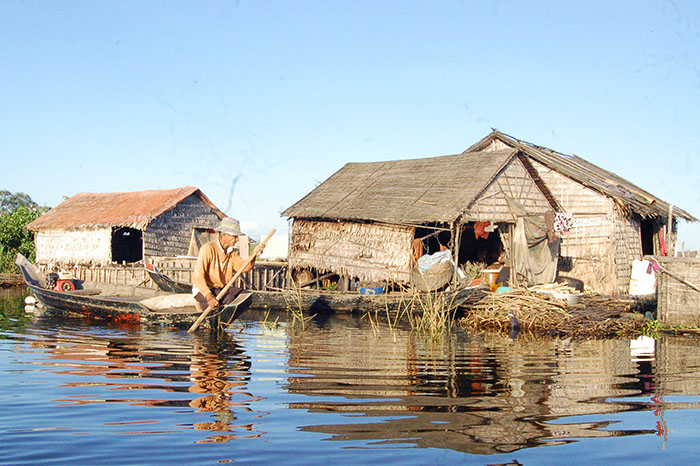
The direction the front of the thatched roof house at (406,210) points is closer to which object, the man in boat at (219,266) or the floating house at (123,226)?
the man in boat

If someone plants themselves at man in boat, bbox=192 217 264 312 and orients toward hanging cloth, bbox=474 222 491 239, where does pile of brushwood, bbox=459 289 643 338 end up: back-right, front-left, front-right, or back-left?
front-right

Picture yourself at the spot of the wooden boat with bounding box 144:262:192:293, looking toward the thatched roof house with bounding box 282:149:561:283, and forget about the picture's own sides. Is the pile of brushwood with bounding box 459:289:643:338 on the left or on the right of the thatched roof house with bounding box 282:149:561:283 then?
right

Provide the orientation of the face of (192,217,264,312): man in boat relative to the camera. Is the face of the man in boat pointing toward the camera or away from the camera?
toward the camera

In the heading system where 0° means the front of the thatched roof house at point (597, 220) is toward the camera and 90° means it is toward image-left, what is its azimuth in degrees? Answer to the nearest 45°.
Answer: approximately 315°

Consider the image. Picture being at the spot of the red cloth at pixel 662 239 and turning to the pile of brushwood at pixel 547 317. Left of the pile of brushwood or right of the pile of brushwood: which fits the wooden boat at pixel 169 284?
right

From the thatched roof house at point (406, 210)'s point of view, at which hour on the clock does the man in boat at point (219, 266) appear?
The man in boat is roughly at 2 o'clock from the thatched roof house.

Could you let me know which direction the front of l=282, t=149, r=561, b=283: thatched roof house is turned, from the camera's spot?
facing the viewer and to the right of the viewer

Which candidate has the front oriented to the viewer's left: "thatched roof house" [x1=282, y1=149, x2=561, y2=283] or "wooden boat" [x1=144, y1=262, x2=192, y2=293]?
the wooden boat

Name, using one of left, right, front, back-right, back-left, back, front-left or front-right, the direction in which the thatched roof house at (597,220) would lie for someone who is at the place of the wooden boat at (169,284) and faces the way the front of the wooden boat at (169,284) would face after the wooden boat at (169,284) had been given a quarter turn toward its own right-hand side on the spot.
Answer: right

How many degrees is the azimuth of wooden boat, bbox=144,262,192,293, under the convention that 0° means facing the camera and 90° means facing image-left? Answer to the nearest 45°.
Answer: approximately 90°

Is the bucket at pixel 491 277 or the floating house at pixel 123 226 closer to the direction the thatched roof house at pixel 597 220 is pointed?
the bucket

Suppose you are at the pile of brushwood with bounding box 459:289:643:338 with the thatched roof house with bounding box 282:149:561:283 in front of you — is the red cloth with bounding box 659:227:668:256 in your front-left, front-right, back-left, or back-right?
front-right

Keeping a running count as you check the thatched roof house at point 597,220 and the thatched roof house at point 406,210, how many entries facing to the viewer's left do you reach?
0

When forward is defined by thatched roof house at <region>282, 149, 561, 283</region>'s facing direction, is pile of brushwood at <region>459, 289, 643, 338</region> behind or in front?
in front

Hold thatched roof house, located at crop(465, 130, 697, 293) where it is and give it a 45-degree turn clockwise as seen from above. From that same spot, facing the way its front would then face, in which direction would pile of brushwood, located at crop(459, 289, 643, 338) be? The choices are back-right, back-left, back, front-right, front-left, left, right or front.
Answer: front

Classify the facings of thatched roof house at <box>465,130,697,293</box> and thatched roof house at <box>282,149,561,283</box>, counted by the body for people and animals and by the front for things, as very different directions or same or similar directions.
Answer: same or similar directions
